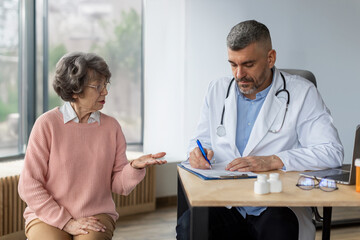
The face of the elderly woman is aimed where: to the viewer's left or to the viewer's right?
to the viewer's right

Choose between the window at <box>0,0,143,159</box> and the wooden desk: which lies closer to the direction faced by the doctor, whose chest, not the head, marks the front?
the wooden desk

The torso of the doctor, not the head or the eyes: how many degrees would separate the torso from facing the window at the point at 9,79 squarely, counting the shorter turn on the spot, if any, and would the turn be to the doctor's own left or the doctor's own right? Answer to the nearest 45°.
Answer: approximately 90° to the doctor's own right

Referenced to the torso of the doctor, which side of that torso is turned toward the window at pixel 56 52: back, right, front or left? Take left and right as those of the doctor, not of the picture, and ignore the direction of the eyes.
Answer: right

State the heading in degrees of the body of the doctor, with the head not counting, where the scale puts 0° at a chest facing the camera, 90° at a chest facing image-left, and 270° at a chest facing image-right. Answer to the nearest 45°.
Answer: approximately 45°

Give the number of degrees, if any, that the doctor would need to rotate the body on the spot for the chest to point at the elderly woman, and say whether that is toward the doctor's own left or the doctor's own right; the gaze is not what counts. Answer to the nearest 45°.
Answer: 0° — they already face them
